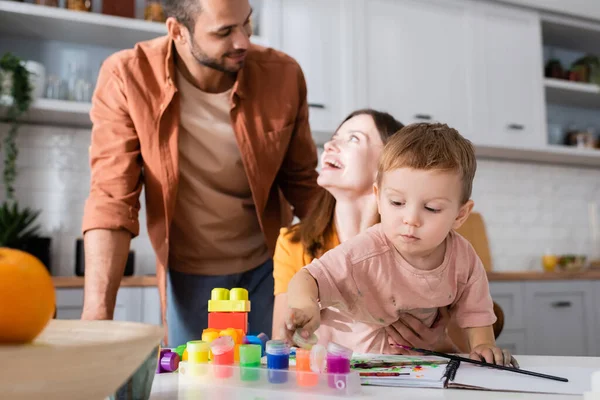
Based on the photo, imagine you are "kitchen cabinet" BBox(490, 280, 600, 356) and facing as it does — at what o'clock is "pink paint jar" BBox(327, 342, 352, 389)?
The pink paint jar is roughly at 12 o'clock from the kitchen cabinet.

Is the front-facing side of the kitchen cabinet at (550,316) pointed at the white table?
yes

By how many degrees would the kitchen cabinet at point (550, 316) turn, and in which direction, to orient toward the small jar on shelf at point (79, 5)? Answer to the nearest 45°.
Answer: approximately 45° to its right

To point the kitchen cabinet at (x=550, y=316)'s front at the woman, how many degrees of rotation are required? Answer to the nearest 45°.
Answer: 0° — it already faces them

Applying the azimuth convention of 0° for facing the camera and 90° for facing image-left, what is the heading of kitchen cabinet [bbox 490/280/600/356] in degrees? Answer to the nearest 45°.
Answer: approximately 0°

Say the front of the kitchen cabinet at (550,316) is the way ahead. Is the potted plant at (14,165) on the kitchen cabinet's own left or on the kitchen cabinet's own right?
on the kitchen cabinet's own right

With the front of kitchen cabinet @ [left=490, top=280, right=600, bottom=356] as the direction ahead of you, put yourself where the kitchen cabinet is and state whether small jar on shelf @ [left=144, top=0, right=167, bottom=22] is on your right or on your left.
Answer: on your right

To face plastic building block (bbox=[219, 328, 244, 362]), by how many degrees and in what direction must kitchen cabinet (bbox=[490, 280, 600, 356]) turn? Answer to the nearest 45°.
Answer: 0° — it already faces it
